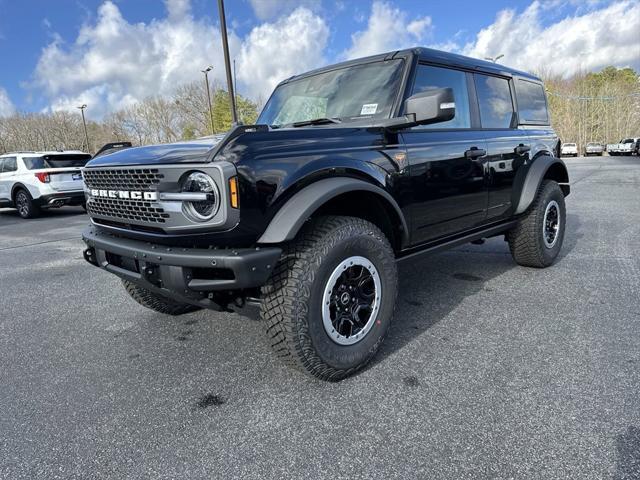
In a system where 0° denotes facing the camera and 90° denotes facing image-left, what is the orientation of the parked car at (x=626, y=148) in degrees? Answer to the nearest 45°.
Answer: approximately 45°

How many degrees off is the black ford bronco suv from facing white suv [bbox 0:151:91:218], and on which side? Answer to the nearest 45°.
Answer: approximately 90° to its right

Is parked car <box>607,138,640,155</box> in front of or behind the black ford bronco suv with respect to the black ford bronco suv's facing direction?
behind

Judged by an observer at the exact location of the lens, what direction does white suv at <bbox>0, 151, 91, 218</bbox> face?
facing away from the viewer and to the left of the viewer

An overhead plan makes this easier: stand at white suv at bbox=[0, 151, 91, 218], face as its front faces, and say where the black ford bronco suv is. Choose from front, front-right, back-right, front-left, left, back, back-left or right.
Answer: back-left

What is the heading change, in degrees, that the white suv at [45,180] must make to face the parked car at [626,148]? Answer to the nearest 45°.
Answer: approximately 135° to its right
